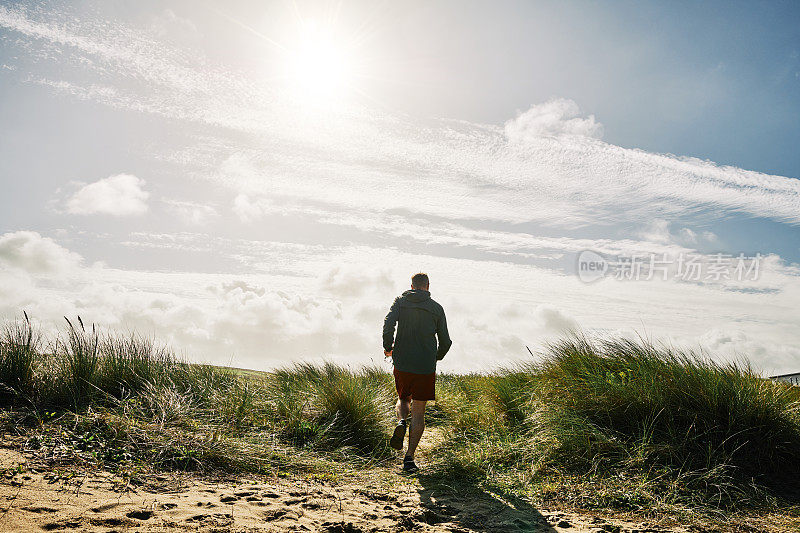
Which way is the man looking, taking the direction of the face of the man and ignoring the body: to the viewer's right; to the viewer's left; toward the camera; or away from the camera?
away from the camera

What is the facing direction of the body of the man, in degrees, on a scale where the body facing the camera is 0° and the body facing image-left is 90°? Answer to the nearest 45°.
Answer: approximately 180°
